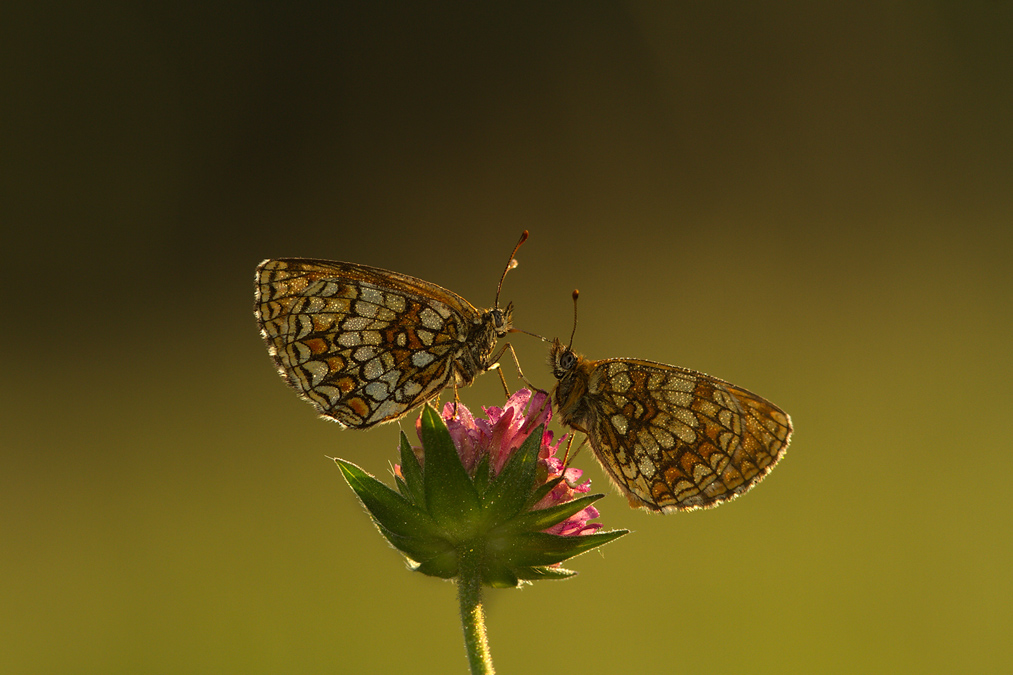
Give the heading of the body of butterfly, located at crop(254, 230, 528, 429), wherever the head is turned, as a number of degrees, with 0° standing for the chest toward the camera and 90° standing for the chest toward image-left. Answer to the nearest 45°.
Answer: approximately 270°

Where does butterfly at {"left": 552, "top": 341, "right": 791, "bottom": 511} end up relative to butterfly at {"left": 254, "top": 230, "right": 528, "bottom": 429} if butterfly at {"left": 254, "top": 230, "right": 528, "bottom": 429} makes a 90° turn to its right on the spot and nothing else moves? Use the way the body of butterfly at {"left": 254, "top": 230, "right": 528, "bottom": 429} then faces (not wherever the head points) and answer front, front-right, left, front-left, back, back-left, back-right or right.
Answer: left

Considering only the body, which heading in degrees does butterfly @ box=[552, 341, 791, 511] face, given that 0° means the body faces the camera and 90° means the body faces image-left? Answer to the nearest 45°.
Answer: approximately 90°
